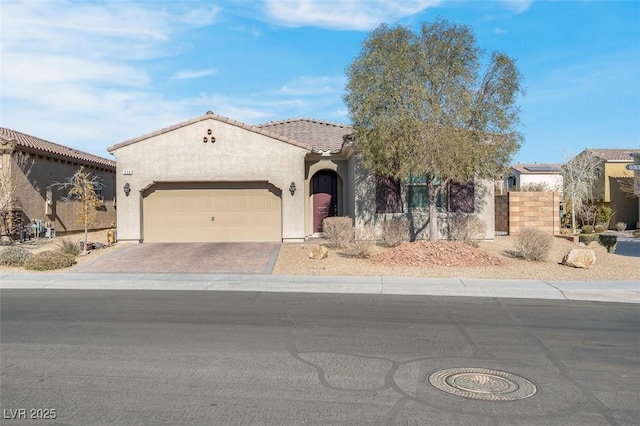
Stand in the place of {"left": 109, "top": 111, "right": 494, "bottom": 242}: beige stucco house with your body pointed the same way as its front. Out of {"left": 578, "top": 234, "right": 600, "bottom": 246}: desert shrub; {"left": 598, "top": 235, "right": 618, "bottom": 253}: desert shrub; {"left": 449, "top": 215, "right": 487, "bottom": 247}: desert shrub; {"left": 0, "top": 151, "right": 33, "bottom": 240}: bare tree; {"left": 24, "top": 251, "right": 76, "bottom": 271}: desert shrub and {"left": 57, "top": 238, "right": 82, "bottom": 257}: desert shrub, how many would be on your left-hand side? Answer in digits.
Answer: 3

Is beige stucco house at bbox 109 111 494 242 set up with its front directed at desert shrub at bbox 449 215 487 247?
no

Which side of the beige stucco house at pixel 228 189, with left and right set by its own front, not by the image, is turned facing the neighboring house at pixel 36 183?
right

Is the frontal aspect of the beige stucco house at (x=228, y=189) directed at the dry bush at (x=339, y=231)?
no

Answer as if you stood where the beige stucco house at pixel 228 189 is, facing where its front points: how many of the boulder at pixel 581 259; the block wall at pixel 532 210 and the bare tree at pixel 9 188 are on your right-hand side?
1

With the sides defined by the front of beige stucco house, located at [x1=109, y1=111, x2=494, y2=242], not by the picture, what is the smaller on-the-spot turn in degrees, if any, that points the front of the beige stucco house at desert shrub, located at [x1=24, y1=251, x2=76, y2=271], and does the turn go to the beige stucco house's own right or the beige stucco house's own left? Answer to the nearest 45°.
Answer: approximately 45° to the beige stucco house's own right

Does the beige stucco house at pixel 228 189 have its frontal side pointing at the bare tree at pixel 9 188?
no

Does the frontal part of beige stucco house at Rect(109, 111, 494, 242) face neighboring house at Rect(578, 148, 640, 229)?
no

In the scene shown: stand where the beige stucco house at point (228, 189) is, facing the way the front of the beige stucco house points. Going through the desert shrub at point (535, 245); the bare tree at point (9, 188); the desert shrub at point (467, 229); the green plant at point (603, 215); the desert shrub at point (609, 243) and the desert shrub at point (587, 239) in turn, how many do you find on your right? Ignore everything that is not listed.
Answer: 1

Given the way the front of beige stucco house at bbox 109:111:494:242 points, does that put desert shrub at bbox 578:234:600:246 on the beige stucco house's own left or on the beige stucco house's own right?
on the beige stucco house's own left

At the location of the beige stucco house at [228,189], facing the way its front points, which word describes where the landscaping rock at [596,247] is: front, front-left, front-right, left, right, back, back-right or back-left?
left

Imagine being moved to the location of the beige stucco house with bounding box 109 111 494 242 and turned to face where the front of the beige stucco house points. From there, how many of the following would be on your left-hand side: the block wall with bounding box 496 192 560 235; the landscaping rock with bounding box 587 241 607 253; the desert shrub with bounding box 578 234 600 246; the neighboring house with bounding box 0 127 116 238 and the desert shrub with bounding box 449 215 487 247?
4

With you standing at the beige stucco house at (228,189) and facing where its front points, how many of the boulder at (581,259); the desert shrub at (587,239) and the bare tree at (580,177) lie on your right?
0

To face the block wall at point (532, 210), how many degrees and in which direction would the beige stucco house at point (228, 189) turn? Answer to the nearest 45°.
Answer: approximately 90° to its left

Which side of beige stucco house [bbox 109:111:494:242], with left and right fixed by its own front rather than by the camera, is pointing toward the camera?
front

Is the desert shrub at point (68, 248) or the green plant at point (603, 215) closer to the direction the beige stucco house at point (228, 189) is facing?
the desert shrub

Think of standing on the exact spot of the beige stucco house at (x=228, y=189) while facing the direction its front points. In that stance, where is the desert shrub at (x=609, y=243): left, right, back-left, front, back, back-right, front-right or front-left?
left

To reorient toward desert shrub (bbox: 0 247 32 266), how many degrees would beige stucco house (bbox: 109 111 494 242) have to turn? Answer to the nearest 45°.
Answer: approximately 45° to its right

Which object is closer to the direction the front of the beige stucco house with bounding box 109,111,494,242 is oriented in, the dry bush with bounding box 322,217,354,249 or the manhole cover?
the manhole cover

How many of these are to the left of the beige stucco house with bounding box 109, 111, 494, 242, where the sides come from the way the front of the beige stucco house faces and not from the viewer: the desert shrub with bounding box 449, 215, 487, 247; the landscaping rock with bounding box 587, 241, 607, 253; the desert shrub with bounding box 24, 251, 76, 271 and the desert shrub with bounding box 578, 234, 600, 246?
3

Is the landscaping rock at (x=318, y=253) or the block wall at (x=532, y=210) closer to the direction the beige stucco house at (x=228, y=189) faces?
the landscaping rock
